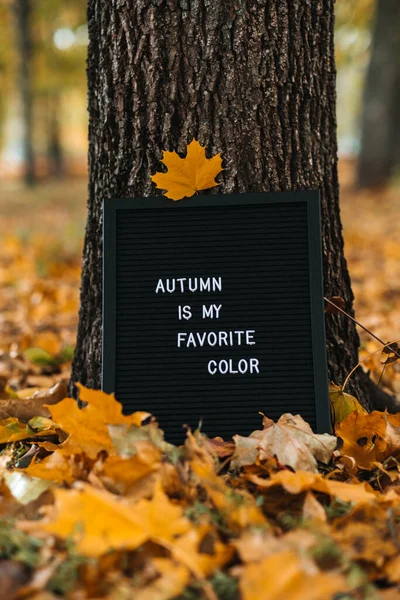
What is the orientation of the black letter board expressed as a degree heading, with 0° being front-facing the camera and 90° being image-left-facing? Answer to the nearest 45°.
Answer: approximately 0°

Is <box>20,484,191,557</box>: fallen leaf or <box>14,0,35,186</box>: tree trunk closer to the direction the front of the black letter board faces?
the fallen leaf

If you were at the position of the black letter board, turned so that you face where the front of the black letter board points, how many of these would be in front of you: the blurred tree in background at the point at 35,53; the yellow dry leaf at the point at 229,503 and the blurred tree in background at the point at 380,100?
1

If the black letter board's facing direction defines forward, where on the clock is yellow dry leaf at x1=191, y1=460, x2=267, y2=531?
The yellow dry leaf is roughly at 12 o'clock from the black letter board.

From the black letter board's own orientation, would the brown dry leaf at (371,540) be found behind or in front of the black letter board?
in front

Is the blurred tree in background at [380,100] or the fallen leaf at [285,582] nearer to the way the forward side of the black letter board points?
the fallen leaf

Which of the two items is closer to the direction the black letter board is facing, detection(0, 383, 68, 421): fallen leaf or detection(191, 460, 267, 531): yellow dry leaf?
the yellow dry leaf

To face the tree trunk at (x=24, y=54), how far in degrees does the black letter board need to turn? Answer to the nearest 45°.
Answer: approximately 180°

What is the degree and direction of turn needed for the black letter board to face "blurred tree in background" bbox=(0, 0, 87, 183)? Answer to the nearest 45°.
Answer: approximately 180°

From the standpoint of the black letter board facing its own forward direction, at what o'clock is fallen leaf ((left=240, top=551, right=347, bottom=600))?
The fallen leaf is roughly at 12 o'clock from the black letter board.
